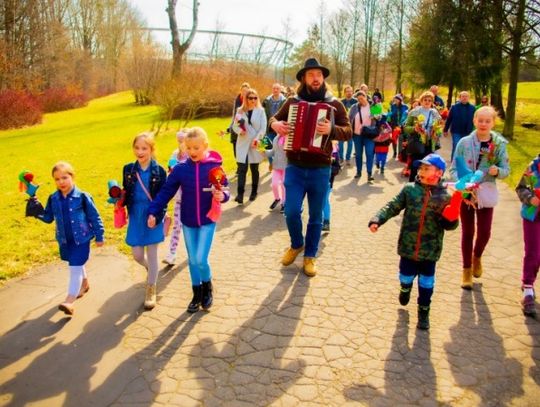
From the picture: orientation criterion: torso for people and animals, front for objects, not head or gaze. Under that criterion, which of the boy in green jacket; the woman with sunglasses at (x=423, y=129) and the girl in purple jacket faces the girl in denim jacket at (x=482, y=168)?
the woman with sunglasses

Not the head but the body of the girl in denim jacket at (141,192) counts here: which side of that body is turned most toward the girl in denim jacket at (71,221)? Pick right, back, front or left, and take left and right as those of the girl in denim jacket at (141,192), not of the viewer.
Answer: right

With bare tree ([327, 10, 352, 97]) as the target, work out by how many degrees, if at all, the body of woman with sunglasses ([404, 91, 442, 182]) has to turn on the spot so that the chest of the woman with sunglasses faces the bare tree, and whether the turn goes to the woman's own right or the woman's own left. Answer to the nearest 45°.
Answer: approximately 180°

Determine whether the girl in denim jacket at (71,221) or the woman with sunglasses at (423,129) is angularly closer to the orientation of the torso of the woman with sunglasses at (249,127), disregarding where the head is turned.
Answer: the girl in denim jacket

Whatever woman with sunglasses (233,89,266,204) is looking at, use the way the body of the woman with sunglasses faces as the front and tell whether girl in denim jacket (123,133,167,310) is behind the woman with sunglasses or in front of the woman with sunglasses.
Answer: in front

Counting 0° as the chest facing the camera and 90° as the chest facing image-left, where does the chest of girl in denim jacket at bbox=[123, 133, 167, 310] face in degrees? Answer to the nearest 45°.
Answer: approximately 0°

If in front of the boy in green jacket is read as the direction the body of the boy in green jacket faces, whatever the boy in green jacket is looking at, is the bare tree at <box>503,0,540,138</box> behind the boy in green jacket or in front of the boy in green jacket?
behind

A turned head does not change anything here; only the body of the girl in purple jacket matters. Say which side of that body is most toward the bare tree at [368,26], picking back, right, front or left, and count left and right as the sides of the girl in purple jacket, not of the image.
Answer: back

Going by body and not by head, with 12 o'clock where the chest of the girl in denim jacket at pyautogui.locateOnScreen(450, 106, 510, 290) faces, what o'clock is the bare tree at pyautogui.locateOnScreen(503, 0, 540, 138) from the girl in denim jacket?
The bare tree is roughly at 6 o'clock from the girl in denim jacket.

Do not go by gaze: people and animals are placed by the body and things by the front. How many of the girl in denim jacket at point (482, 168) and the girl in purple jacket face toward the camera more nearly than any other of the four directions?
2

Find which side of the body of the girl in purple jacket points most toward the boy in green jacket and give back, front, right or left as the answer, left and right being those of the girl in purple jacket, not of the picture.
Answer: left

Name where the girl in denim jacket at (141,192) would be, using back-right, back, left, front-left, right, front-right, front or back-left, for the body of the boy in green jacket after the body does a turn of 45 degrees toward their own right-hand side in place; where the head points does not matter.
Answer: front-right

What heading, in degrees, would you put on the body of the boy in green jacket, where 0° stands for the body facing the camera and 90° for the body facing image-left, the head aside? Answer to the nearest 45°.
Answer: approximately 0°
